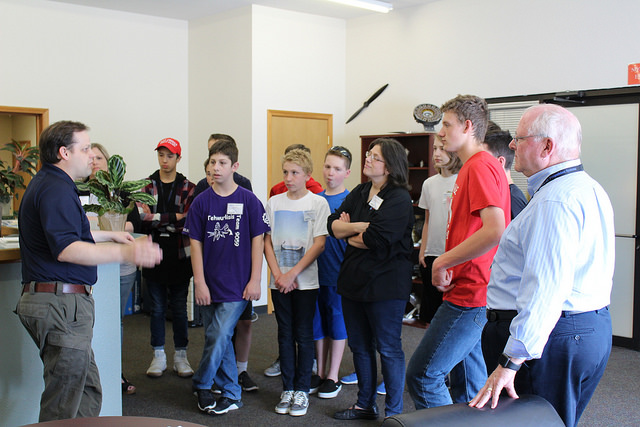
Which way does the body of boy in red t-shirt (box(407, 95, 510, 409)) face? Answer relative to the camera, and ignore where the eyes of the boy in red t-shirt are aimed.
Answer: to the viewer's left

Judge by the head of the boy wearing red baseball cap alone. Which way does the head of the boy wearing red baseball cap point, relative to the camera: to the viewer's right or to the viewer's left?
to the viewer's left

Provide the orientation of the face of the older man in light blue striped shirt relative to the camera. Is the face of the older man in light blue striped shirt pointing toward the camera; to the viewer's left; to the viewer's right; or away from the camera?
to the viewer's left

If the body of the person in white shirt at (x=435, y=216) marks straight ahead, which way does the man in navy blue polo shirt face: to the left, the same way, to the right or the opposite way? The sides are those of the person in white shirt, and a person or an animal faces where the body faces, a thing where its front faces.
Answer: the opposite way

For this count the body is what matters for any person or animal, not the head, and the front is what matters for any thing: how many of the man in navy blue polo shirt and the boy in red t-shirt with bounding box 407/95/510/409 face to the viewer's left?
1

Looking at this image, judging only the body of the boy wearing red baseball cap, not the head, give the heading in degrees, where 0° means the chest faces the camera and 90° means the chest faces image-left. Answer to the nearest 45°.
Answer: approximately 0°

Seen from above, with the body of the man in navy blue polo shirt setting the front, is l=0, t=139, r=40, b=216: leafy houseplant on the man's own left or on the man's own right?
on the man's own left

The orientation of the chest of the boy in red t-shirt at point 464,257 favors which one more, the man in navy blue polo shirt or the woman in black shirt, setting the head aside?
the man in navy blue polo shirt

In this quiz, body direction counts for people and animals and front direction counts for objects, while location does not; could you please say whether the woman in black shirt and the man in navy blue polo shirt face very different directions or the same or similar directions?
very different directions

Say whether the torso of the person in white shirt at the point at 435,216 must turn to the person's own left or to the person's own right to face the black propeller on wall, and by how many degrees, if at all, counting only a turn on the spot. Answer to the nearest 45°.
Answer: approximately 135° to the person's own right

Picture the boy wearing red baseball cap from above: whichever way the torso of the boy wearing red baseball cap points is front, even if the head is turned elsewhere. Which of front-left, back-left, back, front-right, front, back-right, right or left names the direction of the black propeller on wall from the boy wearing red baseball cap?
back-left

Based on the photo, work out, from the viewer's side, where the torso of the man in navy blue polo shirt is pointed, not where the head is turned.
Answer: to the viewer's right
